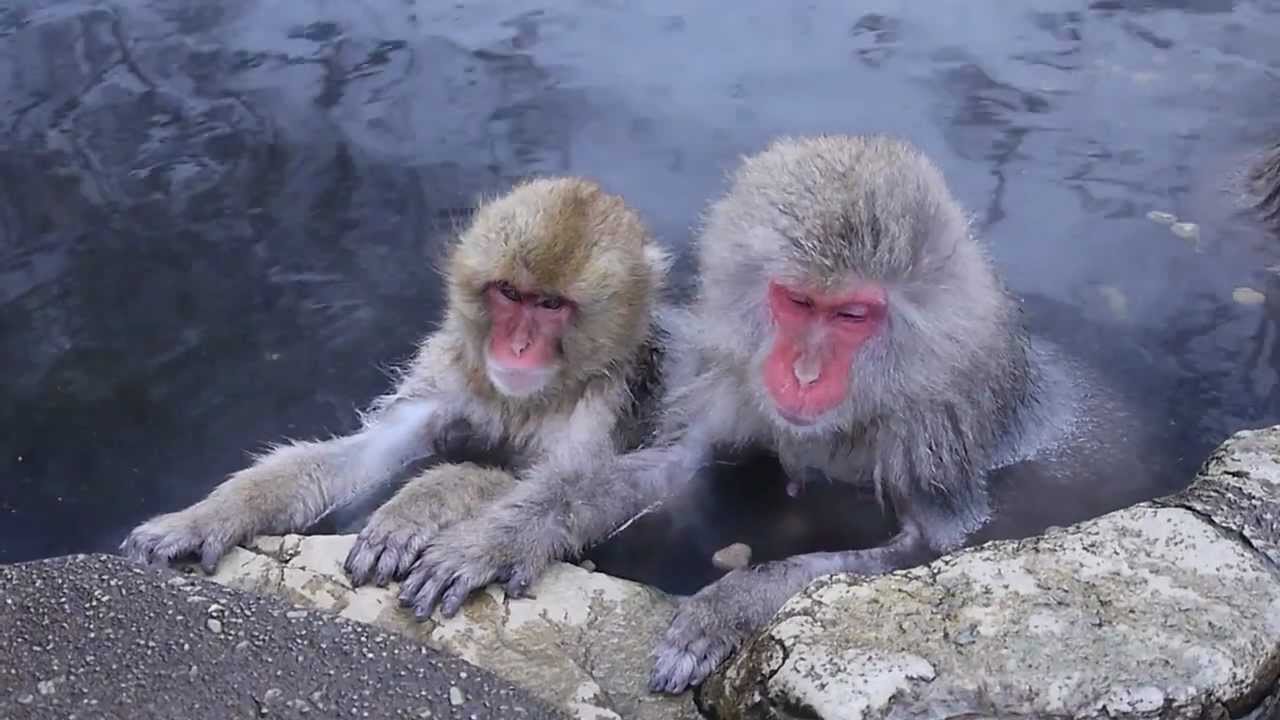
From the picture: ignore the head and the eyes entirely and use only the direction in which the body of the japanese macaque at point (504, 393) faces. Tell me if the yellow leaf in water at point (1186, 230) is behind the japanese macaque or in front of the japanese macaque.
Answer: behind

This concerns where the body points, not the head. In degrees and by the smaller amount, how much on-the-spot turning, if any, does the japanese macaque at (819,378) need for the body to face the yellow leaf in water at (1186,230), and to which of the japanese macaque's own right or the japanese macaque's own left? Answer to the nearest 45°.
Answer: approximately 180°

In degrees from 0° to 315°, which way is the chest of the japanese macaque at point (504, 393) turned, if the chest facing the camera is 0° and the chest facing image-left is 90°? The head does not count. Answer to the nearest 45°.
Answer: approximately 45°

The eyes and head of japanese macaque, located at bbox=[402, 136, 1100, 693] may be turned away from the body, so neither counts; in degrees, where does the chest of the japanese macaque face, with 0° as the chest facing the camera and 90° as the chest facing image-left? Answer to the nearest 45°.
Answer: approximately 45°

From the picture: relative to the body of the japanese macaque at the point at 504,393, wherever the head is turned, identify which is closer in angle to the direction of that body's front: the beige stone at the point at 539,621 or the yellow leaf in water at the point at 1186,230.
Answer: the beige stone

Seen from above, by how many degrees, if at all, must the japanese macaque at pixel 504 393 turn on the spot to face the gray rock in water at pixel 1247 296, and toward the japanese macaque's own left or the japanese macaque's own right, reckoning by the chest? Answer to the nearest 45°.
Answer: approximately 135° to the japanese macaque's own left

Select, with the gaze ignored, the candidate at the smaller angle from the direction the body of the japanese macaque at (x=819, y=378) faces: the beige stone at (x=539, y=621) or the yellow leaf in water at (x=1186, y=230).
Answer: the beige stone

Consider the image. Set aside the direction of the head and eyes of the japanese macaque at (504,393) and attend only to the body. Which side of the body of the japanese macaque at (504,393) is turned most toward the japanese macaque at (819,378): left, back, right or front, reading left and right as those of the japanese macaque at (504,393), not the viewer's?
left

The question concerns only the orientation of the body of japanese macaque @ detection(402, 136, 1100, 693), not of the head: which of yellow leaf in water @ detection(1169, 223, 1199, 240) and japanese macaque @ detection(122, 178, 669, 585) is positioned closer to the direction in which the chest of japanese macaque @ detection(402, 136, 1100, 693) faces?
the japanese macaque
